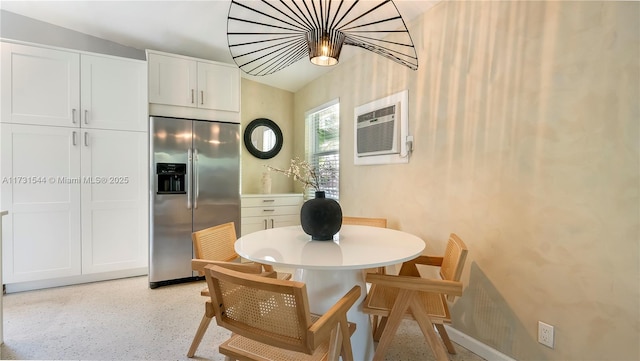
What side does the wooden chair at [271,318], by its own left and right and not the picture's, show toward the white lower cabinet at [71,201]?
left

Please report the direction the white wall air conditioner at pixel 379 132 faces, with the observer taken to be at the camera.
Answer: facing the viewer and to the left of the viewer

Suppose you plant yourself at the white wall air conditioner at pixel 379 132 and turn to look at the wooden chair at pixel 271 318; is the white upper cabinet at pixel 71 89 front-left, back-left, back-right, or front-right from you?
front-right

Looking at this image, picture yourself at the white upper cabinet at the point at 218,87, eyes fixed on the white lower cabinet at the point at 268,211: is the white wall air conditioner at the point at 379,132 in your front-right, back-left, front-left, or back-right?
front-right

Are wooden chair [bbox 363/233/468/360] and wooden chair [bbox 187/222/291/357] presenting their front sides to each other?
yes

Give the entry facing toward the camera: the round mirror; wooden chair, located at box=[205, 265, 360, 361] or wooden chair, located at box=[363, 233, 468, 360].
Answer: the round mirror

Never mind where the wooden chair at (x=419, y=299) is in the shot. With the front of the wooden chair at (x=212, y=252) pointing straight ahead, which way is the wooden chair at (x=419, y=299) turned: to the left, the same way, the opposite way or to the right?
the opposite way

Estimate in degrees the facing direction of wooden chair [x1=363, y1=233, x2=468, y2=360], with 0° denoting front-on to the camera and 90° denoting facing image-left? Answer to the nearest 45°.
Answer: approximately 90°

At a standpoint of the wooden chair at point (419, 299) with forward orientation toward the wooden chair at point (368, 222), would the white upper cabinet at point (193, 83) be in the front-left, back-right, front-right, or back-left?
front-left

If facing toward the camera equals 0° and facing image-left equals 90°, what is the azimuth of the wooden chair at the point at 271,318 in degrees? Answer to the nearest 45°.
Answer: approximately 225°

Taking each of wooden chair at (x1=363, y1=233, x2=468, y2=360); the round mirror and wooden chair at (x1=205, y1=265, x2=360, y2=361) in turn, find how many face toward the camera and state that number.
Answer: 1

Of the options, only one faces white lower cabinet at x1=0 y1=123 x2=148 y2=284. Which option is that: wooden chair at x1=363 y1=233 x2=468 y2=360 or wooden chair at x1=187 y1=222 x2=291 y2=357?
wooden chair at x1=363 y1=233 x2=468 y2=360

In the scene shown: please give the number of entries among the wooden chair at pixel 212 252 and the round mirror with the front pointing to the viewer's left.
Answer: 0

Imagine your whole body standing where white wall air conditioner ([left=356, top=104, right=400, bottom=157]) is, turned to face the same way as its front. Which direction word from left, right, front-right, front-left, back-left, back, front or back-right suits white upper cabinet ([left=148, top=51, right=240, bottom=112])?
front-right

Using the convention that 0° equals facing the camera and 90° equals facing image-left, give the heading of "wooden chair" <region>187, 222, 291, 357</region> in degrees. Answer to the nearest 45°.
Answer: approximately 315°

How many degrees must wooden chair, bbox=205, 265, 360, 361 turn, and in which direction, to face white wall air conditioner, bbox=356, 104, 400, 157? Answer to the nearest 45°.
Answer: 0° — it already faces it

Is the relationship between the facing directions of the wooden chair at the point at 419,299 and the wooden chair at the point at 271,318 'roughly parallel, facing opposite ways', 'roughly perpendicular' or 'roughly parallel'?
roughly perpendicular
